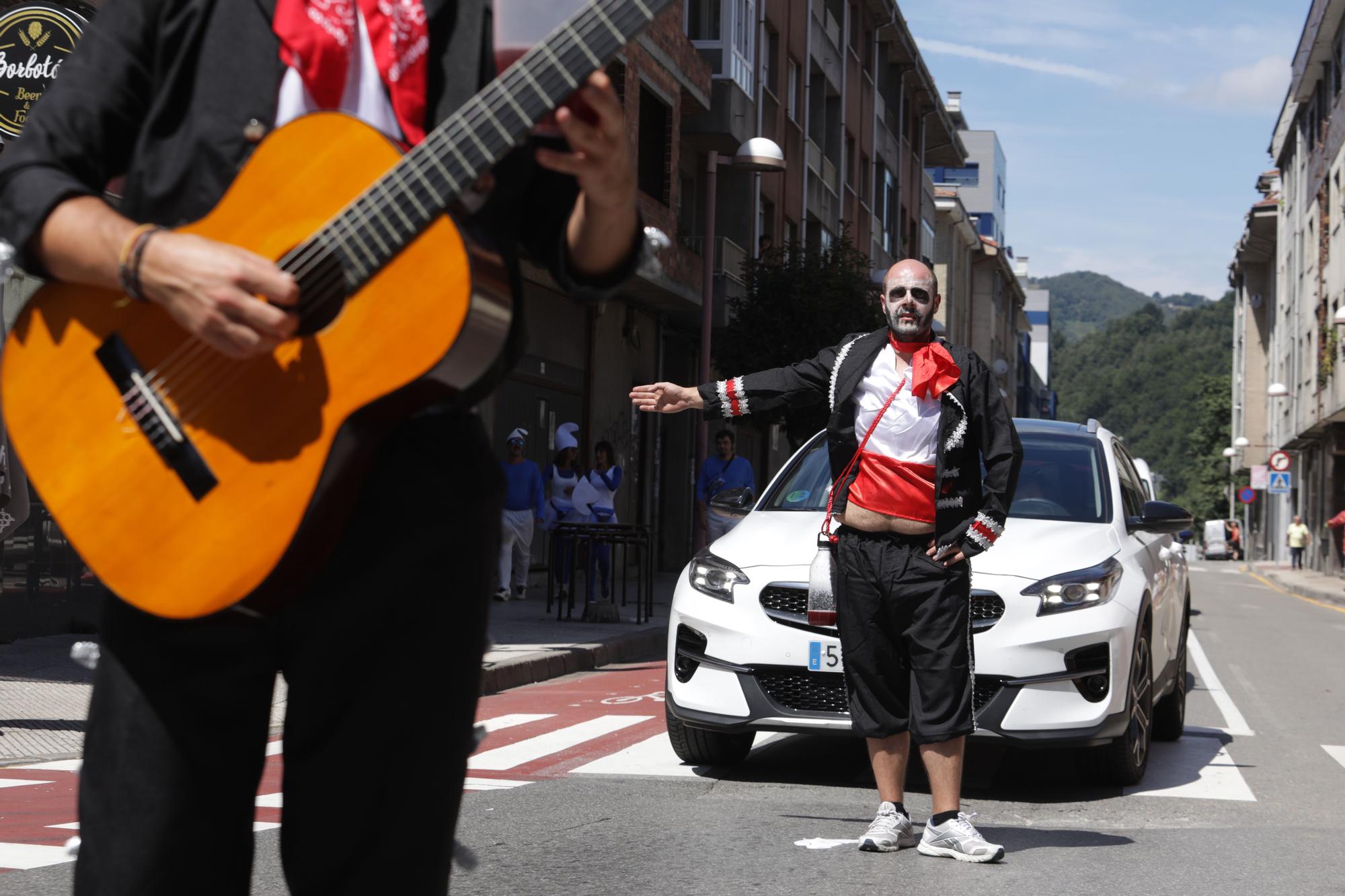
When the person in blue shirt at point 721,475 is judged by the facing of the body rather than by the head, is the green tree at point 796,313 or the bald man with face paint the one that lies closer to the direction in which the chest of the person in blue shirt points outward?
the bald man with face paint

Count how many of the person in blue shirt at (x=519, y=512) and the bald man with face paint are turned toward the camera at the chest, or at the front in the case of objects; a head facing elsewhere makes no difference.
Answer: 2

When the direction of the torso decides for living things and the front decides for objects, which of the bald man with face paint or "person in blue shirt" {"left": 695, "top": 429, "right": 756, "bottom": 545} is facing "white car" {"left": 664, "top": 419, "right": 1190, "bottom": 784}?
the person in blue shirt

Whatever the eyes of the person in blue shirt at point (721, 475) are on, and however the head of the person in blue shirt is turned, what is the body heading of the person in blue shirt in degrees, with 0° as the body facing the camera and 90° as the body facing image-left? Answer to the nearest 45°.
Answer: approximately 0°

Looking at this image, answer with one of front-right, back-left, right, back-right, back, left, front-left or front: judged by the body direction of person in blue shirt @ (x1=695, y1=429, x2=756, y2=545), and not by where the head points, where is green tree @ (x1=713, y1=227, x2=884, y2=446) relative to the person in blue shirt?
back

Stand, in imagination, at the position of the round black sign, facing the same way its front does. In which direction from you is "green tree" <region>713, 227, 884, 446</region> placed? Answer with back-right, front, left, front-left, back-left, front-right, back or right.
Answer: back-left
